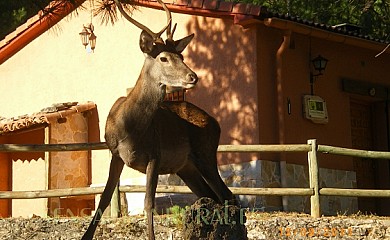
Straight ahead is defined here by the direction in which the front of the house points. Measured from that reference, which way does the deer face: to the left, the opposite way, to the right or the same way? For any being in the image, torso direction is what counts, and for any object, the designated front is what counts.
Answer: to the right

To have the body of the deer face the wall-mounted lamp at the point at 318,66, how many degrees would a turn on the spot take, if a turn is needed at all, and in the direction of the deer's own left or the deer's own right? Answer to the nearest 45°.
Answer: approximately 180°

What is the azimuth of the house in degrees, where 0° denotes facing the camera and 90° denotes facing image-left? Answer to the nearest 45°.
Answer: approximately 315°

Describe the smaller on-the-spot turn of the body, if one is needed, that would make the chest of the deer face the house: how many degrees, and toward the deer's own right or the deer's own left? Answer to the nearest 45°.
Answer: approximately 135° to the deer's own right

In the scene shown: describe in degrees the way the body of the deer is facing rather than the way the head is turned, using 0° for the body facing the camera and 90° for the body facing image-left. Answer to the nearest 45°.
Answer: approximately 45°

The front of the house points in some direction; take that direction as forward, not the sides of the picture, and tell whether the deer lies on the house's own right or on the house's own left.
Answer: on the house's own right

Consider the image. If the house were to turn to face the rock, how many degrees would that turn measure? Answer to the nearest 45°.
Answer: approximately 45° to its right
